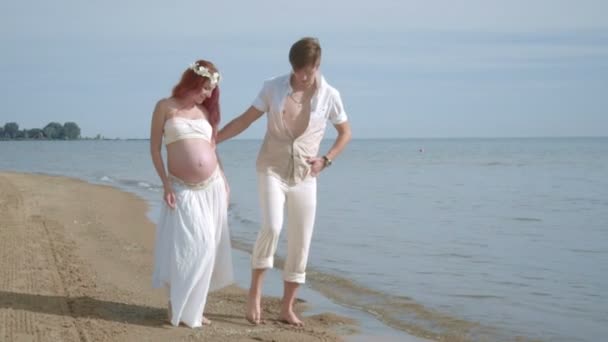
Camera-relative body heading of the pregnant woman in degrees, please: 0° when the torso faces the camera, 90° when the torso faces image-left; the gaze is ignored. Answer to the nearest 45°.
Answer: approximately 315°

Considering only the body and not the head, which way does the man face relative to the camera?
toward the camera

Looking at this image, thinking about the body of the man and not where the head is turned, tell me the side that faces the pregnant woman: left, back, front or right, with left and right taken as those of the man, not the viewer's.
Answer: right

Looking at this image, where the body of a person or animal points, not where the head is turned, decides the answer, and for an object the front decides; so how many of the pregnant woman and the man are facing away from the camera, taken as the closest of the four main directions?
0

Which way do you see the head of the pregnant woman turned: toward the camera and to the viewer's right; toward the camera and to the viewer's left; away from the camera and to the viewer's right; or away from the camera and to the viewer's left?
toward the camera and to the viewer's right

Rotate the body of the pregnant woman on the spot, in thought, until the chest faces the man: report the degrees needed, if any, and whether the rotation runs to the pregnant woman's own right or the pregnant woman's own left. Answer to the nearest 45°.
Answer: approximately 45° to the pregnant woman's own left
